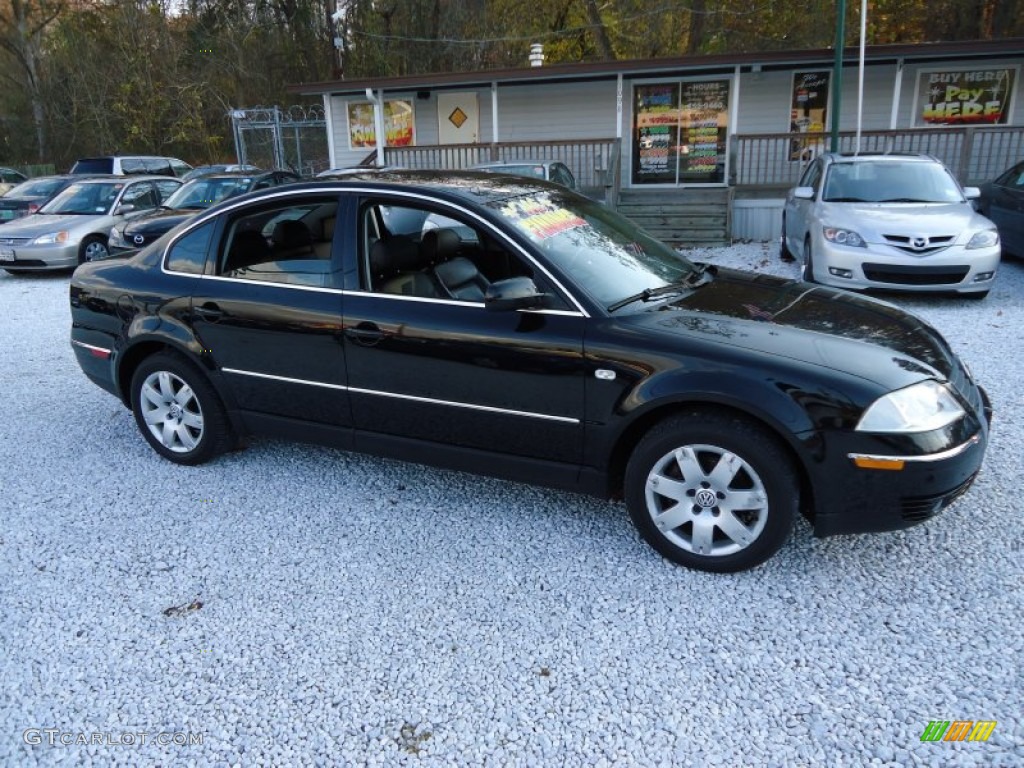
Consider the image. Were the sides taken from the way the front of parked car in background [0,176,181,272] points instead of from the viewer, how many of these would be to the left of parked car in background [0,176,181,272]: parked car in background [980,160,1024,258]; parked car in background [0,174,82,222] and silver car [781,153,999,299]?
2

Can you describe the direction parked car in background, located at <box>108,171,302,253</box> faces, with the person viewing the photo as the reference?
facing the viewer and to the left of the viewer

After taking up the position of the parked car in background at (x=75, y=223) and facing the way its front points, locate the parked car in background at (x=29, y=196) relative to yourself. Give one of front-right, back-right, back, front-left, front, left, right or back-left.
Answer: back-right

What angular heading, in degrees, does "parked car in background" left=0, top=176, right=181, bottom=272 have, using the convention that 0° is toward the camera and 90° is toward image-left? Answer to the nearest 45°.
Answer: approximately 45°

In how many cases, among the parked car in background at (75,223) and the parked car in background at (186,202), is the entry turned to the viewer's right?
0

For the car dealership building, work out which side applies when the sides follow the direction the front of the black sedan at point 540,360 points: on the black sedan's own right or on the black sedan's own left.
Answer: on the black sedan's own left

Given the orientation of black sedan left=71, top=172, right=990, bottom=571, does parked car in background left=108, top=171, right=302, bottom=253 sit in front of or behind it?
behind

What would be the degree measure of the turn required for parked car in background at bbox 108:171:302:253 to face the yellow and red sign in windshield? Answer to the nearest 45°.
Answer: approximately 45° to its left

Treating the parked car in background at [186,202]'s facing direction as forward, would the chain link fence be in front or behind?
behind

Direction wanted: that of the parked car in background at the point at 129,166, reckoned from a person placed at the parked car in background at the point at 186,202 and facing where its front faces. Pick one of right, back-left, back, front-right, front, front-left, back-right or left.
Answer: back-right

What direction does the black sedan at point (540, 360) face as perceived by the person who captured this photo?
facing the viewer and to the right of the viewer

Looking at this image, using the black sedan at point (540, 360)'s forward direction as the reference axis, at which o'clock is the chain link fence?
The chain link fence is roughly at 7 o'clock from the black sedan.

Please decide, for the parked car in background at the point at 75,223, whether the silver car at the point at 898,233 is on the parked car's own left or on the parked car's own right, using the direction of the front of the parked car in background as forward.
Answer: on the parked car's own left

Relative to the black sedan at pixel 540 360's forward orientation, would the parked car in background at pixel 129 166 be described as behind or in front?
behind

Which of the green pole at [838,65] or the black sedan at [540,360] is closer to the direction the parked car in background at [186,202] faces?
the black sedan
